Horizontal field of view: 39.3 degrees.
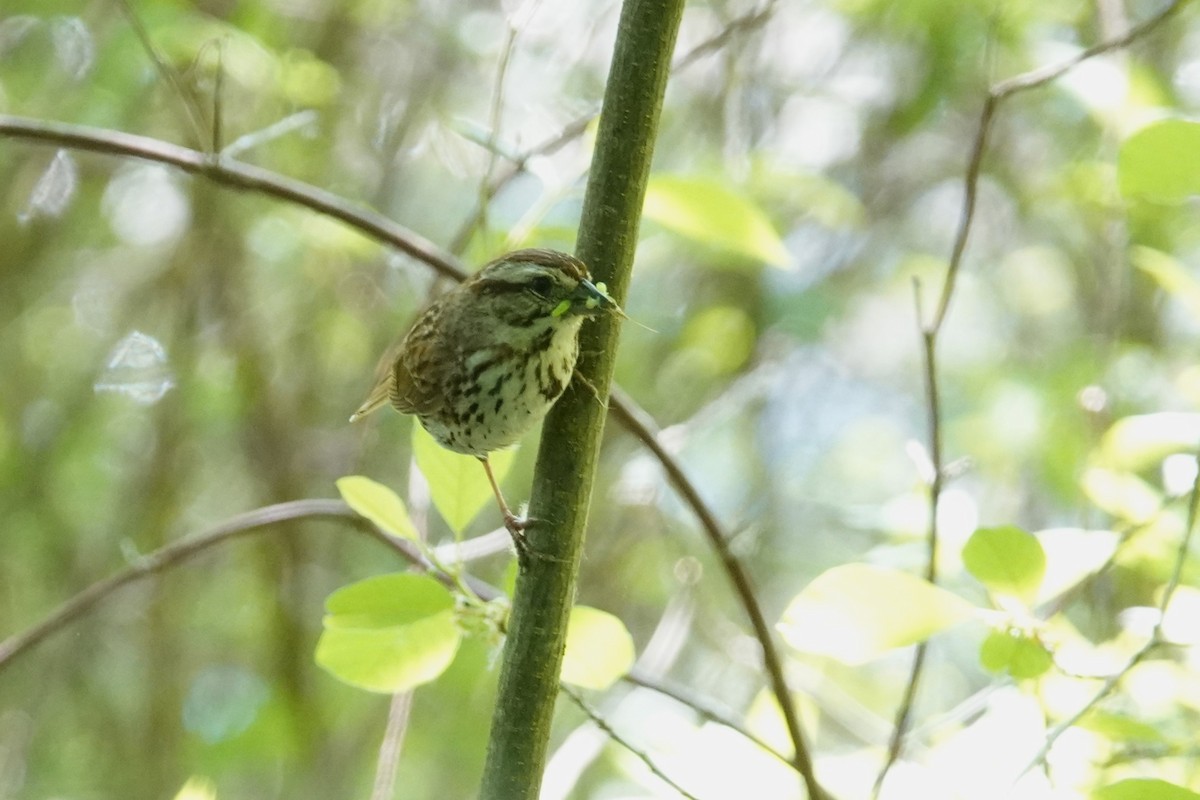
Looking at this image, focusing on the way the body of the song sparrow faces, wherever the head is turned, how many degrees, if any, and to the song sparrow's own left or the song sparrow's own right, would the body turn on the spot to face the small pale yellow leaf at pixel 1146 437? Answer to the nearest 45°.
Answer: approximately 45° to the song sparrow's own left

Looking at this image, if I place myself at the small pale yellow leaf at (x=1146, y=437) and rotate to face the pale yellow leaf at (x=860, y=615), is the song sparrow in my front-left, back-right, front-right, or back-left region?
front-right

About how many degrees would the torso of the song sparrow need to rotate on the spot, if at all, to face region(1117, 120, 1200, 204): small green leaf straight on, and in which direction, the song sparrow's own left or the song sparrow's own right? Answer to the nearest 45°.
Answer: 0° — it already faces it

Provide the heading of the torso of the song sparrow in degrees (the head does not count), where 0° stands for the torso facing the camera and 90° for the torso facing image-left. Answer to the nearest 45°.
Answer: approximately 315°
